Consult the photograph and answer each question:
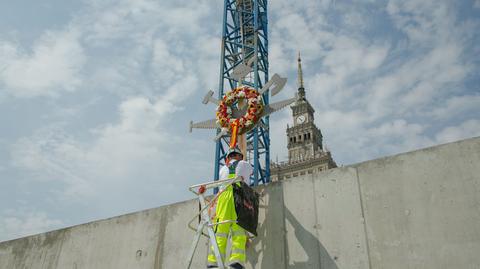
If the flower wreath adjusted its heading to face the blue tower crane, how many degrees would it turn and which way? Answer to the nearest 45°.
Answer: approximately 180°

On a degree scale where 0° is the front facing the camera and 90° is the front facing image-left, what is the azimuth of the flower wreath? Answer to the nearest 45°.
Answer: approximately 0°
